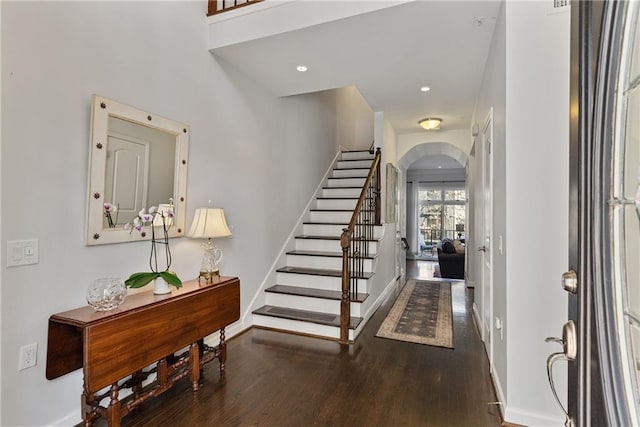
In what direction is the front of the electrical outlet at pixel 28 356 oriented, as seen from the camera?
facing the viewer and to the right of the viewer

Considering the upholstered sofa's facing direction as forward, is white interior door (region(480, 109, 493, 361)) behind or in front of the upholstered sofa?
behind

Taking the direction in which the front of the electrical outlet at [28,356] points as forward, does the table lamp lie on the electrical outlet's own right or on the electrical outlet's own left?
on the electrical outlet's own left

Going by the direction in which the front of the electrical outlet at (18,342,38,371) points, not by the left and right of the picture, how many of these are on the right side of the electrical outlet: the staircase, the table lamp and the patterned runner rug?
0

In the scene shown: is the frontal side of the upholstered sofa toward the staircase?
no

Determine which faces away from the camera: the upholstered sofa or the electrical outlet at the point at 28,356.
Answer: the upholstered sofa

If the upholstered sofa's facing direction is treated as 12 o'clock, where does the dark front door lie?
The dark front door is roughly at 6 o'clock from the upholstered sofa.

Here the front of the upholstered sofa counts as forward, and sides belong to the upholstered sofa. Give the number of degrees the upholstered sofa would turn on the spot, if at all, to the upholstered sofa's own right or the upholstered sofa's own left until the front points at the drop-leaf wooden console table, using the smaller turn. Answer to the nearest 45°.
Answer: approximately 180°

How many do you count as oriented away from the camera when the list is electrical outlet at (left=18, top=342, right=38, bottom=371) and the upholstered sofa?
1

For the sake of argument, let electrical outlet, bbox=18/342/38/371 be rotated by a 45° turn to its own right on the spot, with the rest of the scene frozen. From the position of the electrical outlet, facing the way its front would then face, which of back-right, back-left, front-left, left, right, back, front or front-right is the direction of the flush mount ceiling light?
left

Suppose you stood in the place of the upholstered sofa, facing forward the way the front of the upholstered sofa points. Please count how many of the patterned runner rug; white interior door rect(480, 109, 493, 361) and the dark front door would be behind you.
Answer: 3

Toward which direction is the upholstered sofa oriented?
away from the camera
